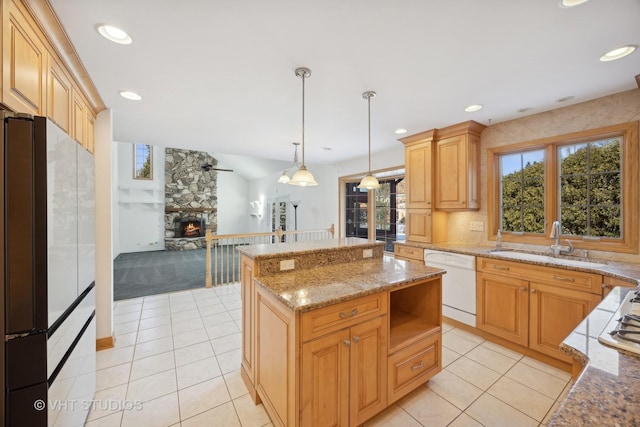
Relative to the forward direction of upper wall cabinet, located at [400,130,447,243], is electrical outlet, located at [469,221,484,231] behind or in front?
behind

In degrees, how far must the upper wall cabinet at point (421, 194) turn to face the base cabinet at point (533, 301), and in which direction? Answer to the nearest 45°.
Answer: approximately 90° to its left

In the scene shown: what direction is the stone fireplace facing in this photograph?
toward the camera

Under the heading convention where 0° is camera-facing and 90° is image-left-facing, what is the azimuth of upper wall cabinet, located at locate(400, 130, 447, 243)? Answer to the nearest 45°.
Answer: approximately 45°

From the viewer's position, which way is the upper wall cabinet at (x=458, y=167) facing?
facing the viewer and to the left of the viewer

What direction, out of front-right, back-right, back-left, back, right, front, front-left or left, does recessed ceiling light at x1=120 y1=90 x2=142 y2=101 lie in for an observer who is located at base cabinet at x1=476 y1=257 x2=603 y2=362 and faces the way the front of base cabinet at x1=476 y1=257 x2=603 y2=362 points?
front

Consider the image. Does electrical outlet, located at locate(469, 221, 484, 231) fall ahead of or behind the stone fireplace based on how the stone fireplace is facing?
ahead

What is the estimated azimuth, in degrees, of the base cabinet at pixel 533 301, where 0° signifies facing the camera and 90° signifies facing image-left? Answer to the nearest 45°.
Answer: approximately 45°
